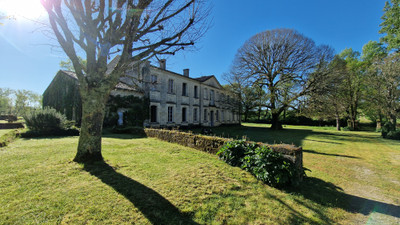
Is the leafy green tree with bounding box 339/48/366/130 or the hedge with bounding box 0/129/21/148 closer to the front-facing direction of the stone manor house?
the leafy green tree

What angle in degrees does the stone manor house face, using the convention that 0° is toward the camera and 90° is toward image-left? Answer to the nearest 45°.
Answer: approximately 315°

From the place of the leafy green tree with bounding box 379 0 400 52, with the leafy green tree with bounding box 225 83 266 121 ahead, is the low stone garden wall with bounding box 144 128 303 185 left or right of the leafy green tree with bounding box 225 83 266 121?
left

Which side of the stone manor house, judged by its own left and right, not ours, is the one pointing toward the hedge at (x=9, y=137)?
right

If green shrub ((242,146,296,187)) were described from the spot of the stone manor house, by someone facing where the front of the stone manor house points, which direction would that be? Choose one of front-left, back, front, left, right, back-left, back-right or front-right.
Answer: front-right
